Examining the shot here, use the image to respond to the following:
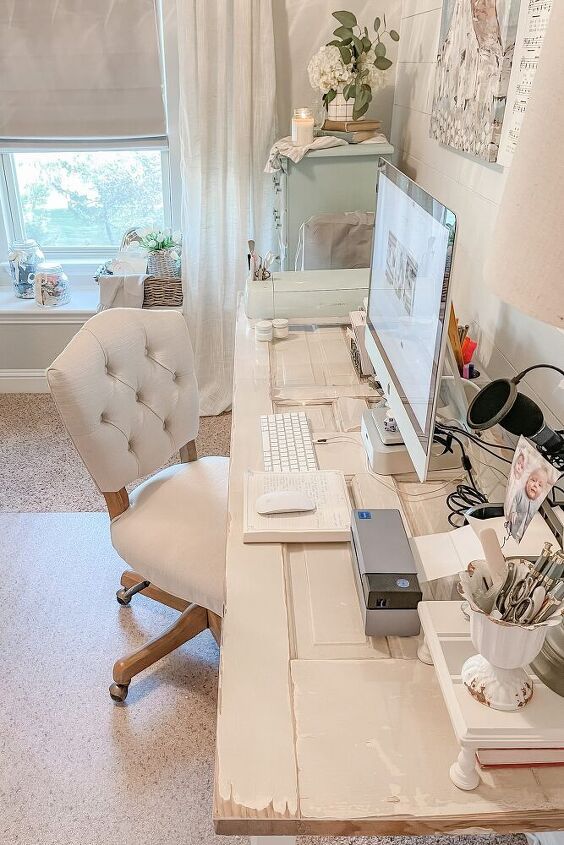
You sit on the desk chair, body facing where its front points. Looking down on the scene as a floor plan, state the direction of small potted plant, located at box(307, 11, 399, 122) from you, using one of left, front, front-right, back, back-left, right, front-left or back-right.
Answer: left

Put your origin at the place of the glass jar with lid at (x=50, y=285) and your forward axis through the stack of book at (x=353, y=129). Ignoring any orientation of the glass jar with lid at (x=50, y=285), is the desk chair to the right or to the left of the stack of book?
right

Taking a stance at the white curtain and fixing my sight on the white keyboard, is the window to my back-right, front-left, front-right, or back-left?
back-right

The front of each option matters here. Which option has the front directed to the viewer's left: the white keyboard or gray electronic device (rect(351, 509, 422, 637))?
the white keyboard

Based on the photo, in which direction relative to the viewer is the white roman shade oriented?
toward the camera

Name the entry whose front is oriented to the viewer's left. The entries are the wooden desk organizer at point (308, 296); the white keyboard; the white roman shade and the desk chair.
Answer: the white keyboard

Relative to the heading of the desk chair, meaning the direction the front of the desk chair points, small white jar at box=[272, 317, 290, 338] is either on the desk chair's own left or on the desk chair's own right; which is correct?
on the desk chair's own left

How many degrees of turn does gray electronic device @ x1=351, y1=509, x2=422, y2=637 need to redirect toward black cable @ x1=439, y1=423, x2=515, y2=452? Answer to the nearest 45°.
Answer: approximately 180°

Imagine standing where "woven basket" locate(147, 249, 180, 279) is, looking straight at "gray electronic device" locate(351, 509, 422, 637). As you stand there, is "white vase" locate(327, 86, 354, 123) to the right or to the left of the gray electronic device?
left

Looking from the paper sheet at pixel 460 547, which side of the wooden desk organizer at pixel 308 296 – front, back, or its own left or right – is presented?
front

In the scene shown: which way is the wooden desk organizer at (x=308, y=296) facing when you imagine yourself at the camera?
facing the viewer

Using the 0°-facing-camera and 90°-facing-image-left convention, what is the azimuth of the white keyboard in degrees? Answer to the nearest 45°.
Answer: approximately 90°

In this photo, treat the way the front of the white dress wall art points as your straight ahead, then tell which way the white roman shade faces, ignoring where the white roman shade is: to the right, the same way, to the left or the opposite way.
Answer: to the left

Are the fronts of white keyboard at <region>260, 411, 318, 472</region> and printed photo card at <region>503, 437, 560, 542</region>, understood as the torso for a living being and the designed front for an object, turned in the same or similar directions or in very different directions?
same or similar directions

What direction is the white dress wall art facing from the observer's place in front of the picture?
facing the viewer and to the left of the viewer
